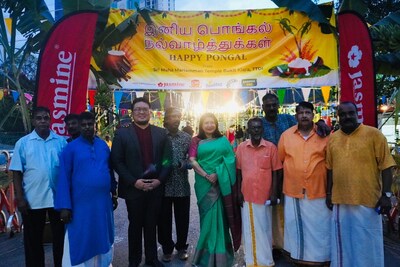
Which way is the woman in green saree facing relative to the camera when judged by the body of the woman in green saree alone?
toward the camera

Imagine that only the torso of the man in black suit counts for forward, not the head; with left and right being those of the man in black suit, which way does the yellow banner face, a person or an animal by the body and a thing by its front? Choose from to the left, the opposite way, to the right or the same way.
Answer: the same way

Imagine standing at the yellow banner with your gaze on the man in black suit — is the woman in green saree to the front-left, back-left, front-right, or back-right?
front-left

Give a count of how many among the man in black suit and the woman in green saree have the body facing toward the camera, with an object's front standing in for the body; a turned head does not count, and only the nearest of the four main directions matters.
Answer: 2

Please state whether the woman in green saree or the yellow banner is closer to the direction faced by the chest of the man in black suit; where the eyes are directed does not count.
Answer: the woman in green saree

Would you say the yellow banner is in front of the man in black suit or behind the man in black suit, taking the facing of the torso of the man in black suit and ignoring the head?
behind

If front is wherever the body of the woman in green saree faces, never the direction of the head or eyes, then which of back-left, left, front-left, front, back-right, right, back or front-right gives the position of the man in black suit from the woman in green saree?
right

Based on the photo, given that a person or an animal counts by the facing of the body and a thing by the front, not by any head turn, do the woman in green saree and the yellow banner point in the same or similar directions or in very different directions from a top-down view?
same or similar directions

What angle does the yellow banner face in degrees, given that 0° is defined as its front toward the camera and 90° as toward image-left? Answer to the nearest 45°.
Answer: approximately 0°

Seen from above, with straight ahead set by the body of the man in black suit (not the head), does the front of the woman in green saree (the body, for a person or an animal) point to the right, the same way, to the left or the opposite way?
the same way

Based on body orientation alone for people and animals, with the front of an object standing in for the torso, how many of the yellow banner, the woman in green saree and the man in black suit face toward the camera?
3

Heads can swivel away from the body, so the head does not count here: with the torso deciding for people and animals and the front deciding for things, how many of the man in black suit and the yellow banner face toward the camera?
2

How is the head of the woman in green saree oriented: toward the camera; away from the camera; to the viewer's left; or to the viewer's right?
toward the camera

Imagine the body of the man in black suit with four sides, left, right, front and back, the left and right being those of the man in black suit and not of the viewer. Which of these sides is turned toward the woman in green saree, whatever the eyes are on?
left

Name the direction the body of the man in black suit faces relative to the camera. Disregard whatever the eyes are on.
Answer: toward the camera
